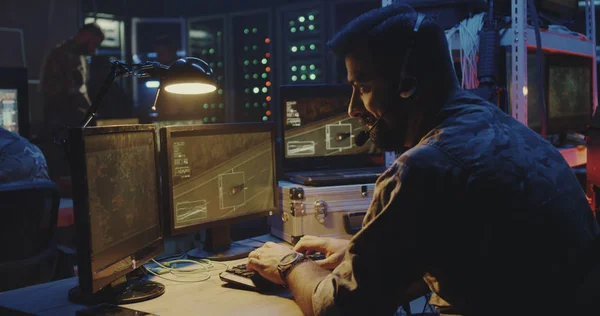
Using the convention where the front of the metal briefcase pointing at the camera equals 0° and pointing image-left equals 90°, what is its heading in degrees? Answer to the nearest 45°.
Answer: approximately 0°

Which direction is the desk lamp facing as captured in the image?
to the viewer's right

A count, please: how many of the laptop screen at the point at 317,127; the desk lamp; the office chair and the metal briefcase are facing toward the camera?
2

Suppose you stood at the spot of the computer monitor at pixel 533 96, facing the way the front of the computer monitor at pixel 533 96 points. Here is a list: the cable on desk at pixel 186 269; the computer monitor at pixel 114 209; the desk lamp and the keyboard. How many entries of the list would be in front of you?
4

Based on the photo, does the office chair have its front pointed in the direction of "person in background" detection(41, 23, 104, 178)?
yes

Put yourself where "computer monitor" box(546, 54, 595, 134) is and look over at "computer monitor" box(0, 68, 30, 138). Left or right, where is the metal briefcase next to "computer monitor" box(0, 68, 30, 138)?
left

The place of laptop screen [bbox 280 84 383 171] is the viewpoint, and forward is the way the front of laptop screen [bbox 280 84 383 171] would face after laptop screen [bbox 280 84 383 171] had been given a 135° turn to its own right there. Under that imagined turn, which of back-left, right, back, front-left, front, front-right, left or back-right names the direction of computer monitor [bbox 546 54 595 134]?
back-right

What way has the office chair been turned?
away from the camera

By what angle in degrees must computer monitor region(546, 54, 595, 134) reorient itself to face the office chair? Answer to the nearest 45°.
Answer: approximately 90° to its right

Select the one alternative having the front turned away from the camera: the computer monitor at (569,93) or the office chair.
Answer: the office chair

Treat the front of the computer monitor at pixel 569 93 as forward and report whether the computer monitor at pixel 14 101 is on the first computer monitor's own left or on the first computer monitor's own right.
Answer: on the first computer monitor's own right
